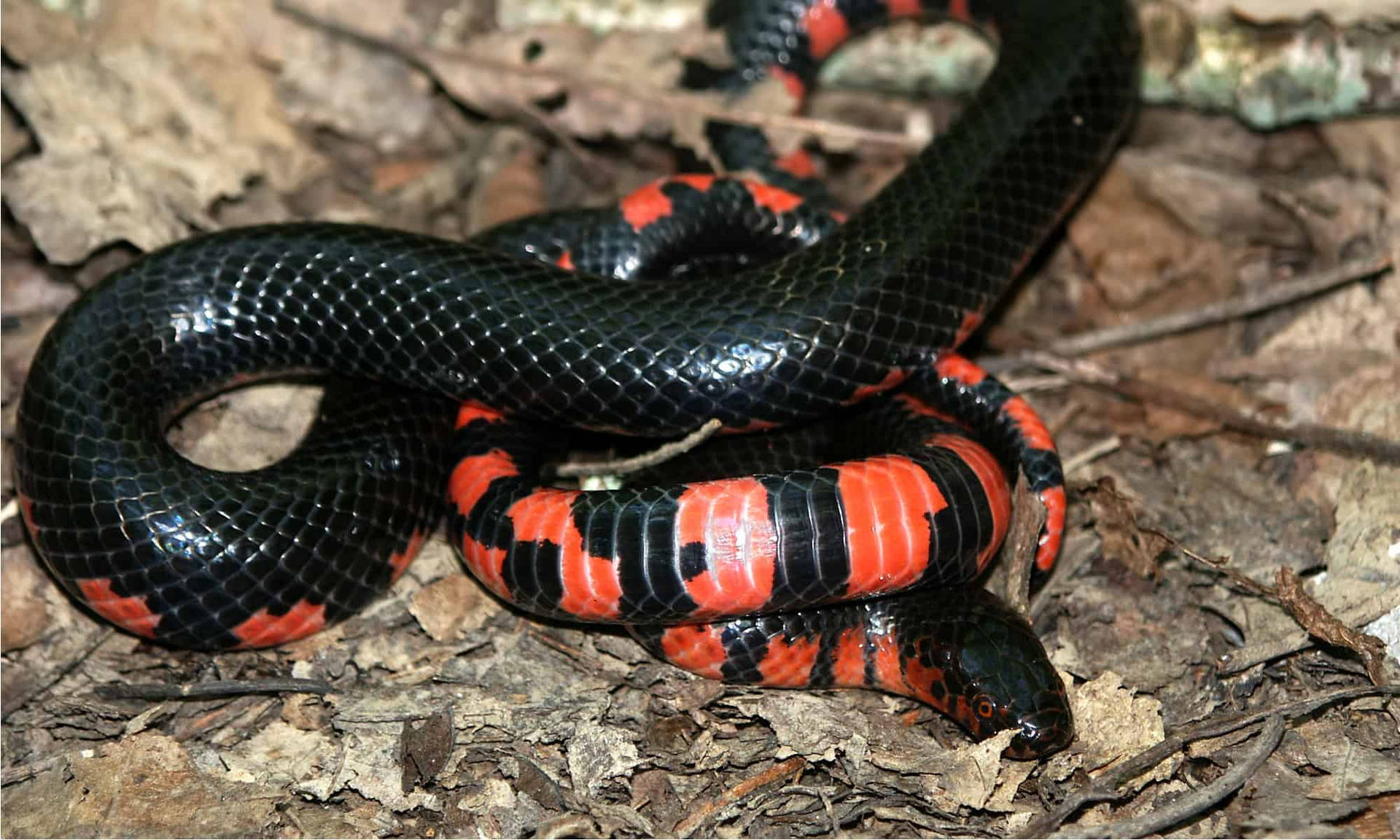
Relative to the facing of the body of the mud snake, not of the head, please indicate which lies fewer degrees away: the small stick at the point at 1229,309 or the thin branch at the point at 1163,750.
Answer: the thin branch

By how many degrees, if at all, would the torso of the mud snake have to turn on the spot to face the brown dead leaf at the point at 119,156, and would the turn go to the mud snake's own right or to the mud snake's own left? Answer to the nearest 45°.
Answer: approximately 180°

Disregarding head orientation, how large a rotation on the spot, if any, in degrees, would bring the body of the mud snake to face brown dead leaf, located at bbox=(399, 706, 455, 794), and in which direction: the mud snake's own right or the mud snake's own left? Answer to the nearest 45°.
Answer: approximately 90° to the mud snake's own right

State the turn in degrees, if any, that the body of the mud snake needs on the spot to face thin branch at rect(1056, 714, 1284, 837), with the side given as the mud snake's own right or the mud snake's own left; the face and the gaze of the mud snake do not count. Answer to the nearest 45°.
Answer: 0° — it already faces it

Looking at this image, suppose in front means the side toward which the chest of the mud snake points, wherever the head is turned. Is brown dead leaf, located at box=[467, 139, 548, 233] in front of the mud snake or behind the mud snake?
behind

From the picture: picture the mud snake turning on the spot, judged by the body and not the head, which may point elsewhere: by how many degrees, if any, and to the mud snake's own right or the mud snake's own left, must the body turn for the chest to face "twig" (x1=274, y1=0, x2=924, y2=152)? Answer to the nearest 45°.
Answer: approximately 135° to the mud snake's own left

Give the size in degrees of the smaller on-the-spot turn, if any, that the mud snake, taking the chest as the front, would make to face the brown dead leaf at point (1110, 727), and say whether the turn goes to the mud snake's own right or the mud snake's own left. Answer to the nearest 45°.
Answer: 0° — it already faces it

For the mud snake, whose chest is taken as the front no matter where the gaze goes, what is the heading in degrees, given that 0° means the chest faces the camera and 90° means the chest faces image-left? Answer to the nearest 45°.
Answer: approximately 315°

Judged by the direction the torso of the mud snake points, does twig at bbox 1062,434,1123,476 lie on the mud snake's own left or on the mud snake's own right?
on the mud snake's own left

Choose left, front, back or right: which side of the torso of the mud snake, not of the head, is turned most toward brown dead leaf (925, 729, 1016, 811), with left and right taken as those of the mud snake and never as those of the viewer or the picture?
front
